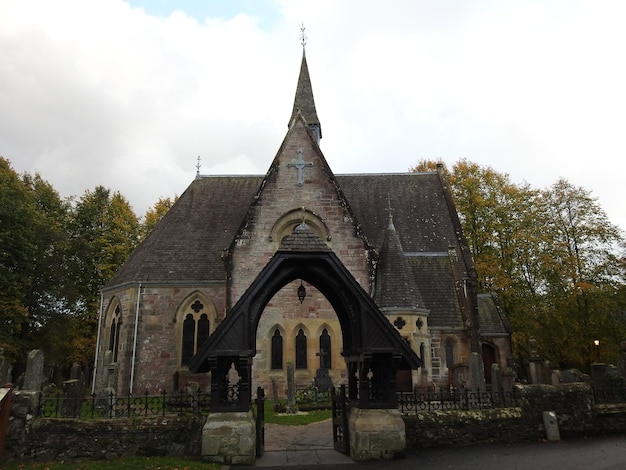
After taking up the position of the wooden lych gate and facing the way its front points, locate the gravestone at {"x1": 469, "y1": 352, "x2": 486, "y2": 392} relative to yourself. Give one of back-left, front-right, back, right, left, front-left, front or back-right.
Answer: back-left

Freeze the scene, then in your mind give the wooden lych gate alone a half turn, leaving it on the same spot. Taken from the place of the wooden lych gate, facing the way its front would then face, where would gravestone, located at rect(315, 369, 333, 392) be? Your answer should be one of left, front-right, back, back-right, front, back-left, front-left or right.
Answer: front

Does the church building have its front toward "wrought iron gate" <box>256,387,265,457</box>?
yes

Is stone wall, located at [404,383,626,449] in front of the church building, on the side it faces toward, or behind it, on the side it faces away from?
in front

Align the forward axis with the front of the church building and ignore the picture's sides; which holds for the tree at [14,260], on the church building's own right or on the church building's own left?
on the church building's own right

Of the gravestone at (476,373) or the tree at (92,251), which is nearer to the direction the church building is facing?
the gravestone

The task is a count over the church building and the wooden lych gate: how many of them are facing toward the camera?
2

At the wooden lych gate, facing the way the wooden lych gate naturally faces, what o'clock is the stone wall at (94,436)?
The stone wall is roughly at 3 o'clock from the wooden lych gate.

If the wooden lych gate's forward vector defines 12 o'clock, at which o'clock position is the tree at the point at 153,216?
The tree is roughly at 5 o'clock from the wooden lych gate.

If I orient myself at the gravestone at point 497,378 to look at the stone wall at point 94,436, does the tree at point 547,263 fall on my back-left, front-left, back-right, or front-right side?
back-right

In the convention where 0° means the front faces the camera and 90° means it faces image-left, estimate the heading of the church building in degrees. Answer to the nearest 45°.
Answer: approximately 0°

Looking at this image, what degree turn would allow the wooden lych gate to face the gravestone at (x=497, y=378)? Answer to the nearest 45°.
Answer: approximately 135° to its left

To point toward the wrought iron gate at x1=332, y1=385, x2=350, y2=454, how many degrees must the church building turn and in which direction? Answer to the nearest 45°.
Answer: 0° — it already faces it

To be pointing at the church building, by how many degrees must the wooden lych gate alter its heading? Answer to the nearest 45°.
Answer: approximately 180°

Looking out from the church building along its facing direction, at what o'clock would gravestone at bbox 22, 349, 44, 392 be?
The gravestone is roughly at 1 o'clock from the church building.
